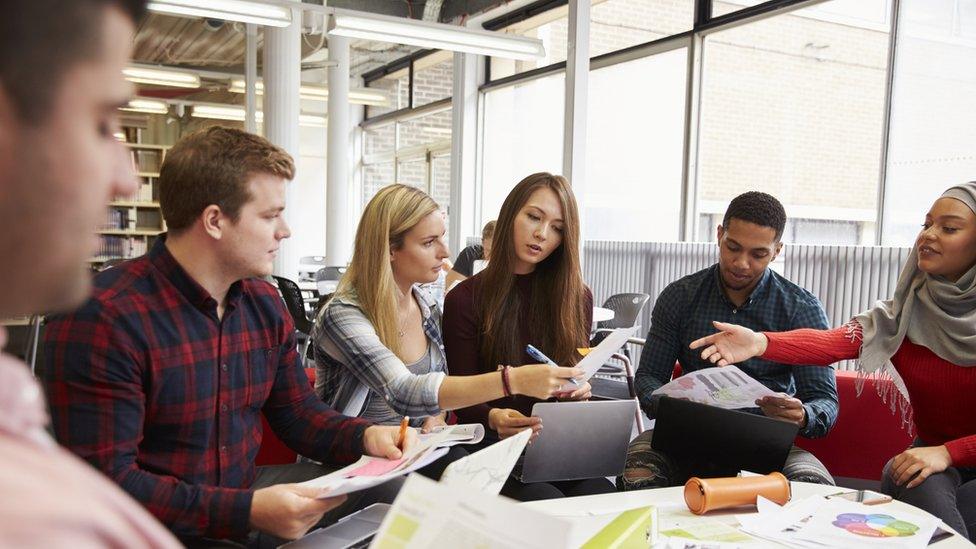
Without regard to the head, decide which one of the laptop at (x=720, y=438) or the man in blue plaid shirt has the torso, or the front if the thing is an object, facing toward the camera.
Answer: the man in blue plaid shirt

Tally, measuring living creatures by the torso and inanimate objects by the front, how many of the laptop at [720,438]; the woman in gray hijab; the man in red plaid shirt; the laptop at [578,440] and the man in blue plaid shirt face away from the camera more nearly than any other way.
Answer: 2

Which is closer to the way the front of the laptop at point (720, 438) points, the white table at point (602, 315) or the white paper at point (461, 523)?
the white table

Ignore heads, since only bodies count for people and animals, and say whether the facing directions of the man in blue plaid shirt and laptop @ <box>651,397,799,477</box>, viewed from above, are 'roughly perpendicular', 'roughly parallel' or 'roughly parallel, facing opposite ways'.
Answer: roughly parallel, facing opposite ways

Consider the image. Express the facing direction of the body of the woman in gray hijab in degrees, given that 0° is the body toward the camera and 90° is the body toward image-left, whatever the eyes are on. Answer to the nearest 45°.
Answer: approximately 45°

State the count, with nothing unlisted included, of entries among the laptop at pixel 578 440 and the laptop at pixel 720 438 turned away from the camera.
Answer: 2

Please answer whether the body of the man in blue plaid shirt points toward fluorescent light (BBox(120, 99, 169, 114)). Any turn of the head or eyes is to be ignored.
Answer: no

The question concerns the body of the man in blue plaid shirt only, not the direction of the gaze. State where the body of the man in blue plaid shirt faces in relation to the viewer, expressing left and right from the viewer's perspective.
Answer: facing the viewer

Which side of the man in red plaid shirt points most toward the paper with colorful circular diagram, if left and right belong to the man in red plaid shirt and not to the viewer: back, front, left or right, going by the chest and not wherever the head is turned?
front

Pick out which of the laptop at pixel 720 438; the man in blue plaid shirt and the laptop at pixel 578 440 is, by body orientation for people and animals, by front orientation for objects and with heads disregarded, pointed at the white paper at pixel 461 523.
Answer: the man in blue plaid shirt

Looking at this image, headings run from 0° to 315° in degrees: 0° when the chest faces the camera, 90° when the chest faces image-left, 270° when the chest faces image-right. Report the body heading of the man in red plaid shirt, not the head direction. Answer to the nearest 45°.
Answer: approximately 315°

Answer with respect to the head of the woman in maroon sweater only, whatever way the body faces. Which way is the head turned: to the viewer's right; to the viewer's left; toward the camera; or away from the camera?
toward the camera

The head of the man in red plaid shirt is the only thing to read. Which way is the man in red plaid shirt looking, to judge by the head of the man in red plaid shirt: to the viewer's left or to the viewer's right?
to the viewer's right

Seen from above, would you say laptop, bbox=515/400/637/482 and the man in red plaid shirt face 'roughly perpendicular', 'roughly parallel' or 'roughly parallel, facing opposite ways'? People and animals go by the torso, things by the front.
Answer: roughly perpendicular

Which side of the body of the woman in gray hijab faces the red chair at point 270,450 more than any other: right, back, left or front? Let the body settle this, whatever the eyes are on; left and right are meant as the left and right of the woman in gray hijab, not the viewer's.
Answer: front

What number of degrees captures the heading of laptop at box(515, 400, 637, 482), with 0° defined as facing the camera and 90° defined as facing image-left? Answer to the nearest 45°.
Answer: approximately 180°

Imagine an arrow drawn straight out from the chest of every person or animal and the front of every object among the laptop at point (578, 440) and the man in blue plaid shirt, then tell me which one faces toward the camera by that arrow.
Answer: the man in blue plaid shirt

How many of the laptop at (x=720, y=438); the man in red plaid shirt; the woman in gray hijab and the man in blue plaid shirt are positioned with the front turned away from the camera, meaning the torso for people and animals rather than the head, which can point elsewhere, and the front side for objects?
1
